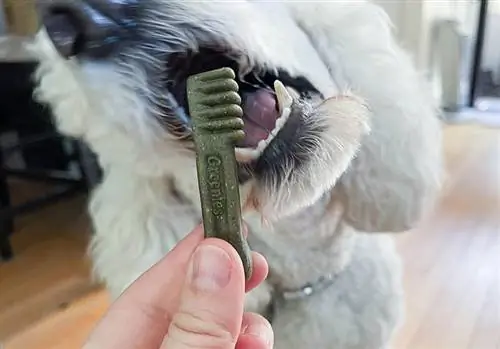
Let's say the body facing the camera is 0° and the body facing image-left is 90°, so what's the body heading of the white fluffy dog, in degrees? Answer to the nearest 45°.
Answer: approximately 45°

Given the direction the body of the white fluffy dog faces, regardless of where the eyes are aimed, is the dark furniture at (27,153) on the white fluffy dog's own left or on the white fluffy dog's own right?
on the white fluffy dog's own right
